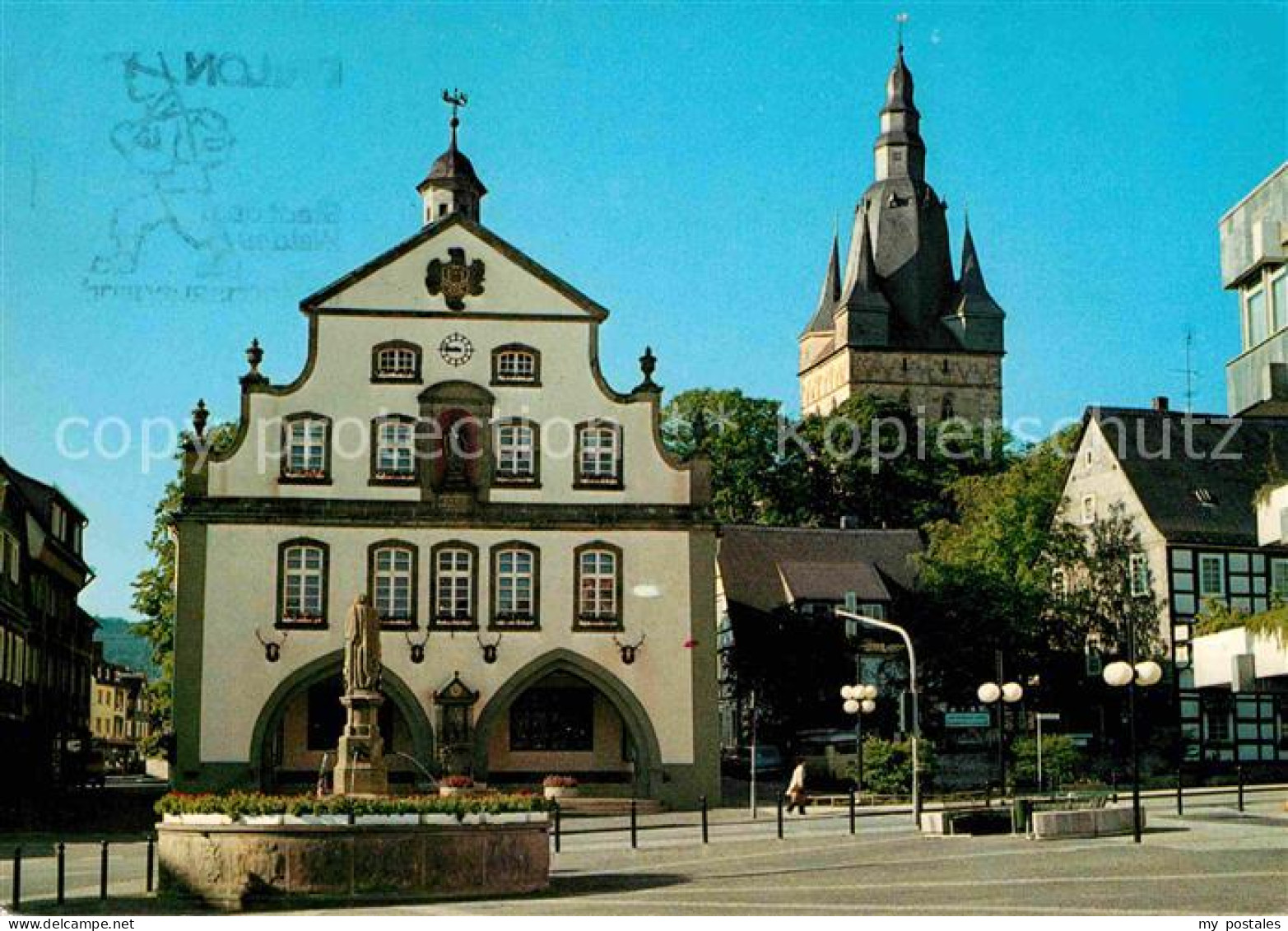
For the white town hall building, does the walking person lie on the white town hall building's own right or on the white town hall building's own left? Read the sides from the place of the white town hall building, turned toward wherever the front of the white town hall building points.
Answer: on the white town hall building's own left

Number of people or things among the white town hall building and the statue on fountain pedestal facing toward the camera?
2

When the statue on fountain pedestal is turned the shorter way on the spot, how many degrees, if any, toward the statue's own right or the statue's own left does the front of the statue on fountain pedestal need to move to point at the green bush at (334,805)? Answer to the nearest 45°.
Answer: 0° — it already faces it

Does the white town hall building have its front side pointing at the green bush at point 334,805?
yes

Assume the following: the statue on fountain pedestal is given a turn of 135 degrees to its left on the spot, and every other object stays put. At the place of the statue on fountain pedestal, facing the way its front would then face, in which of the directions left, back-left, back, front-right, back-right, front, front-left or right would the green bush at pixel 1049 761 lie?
front

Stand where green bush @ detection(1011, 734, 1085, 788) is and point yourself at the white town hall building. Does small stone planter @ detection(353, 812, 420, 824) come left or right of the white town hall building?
left

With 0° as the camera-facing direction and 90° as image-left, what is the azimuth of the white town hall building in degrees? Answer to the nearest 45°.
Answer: approximately 0°

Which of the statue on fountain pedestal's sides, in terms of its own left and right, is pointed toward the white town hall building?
back

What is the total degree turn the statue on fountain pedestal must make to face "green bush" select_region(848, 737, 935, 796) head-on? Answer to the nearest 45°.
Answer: approximately 135° to its left

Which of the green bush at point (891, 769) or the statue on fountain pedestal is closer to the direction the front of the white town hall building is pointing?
the statue on fountain pedestal

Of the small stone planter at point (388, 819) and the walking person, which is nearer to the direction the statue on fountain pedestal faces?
the small stone planter
